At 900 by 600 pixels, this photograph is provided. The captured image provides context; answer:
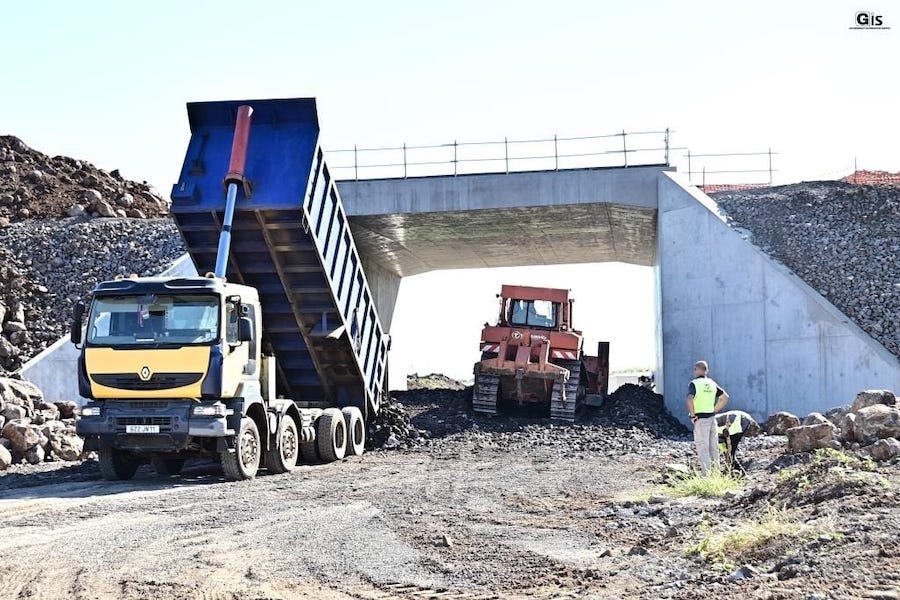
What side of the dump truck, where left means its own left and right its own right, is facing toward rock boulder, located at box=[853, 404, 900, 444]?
left

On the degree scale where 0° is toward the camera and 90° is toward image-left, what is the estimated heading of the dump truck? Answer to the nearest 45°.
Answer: approximately 45°

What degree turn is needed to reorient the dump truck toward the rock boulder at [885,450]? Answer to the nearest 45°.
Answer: approximately 90° to its left

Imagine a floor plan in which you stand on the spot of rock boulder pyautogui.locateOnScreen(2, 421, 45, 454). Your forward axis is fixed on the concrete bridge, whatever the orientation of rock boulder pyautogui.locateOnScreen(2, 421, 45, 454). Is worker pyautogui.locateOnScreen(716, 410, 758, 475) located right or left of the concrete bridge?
right

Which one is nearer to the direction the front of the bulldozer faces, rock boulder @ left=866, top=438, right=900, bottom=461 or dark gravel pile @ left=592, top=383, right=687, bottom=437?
the dark gravel pile

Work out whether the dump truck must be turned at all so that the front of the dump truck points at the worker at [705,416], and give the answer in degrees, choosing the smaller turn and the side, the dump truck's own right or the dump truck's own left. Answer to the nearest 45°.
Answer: approximately 90° to the dump truck's own left

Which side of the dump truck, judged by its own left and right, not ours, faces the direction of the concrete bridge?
back
